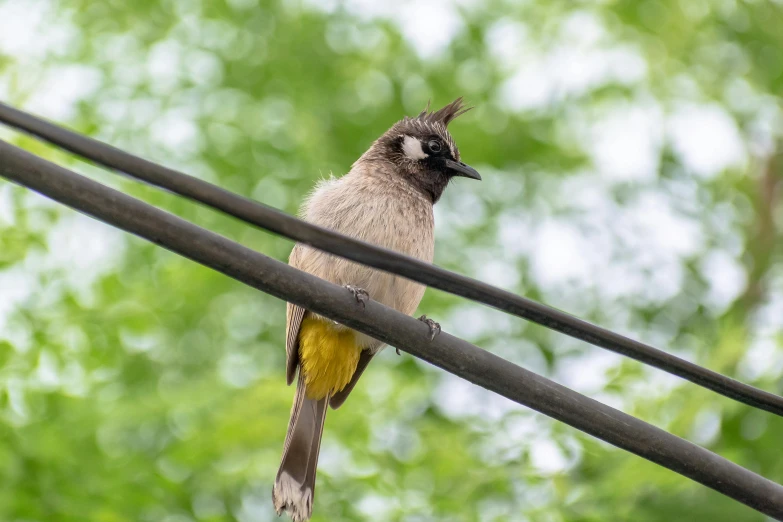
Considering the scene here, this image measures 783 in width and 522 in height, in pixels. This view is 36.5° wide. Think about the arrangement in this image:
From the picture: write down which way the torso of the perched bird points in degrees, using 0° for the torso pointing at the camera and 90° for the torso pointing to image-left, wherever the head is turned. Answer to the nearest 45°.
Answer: approximately 315°
